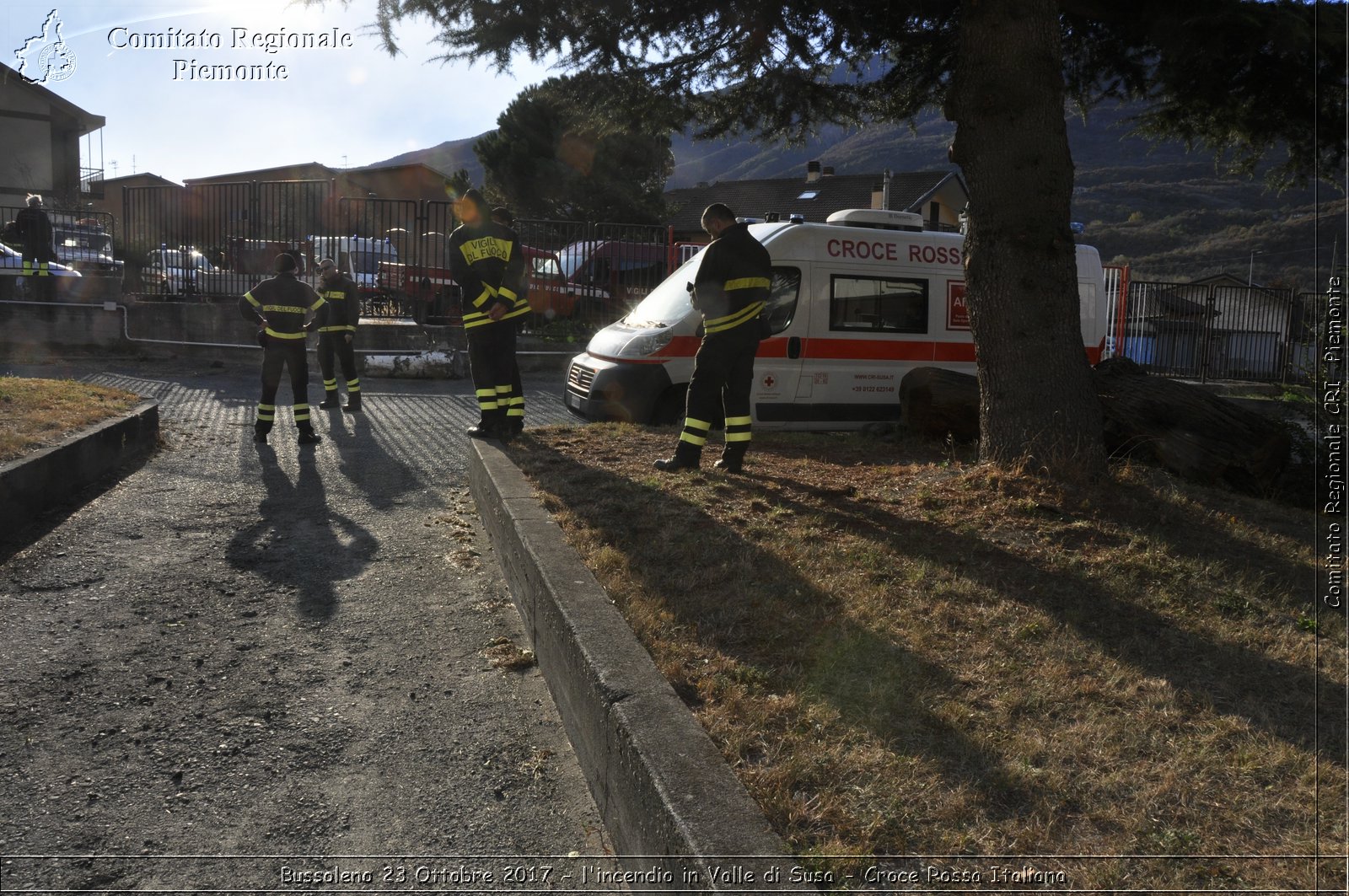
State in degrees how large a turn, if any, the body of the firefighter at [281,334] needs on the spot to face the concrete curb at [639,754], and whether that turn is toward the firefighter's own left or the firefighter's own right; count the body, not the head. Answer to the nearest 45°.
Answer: approximately 180°

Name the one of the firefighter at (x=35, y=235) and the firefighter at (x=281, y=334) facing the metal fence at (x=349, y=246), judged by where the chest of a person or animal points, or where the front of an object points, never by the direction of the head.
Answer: the firefighter at (x=281, y=334)

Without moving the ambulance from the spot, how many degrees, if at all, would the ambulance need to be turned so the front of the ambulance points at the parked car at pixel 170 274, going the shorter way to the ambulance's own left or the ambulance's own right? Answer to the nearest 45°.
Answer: approximately 90° to the ambulance's own right

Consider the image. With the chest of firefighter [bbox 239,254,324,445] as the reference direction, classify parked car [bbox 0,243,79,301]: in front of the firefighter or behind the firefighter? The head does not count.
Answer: in front

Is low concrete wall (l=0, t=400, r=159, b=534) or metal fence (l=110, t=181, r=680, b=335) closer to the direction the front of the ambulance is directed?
the low concrete wall

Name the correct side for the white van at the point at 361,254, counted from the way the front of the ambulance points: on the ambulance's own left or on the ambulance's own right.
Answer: on the ambulance's own right

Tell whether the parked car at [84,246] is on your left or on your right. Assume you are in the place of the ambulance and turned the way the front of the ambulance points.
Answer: on your right

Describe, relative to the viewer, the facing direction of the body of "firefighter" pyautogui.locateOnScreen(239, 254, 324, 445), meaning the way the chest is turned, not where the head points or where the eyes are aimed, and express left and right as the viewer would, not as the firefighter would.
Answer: facing away from the viewer
